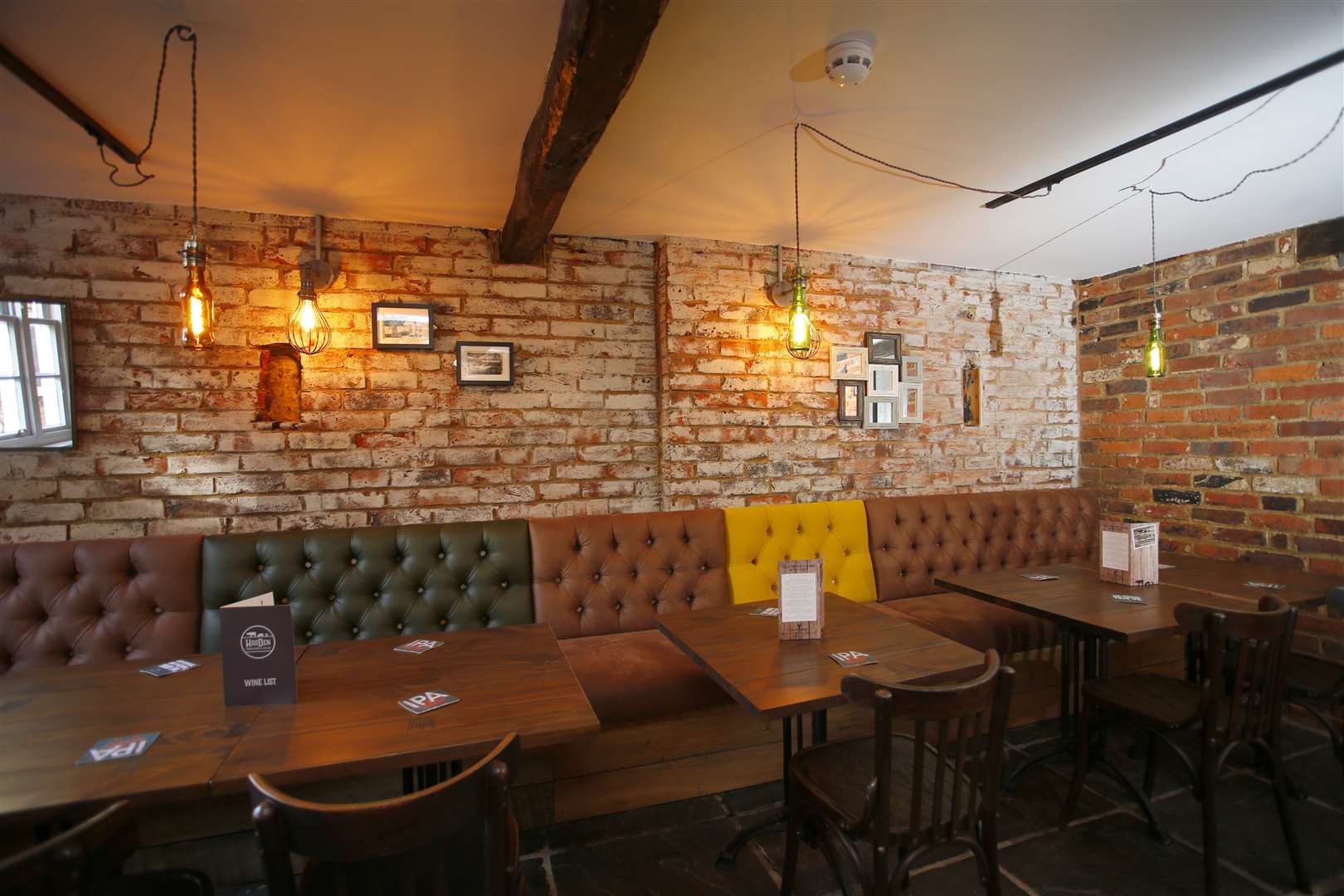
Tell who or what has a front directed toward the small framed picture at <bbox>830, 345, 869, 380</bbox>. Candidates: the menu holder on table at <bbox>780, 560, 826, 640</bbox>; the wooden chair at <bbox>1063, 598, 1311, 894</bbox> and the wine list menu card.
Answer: the wooden chair

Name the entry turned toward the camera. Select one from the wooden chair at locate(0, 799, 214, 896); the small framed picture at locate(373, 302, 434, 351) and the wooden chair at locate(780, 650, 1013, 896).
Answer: the small framed picture

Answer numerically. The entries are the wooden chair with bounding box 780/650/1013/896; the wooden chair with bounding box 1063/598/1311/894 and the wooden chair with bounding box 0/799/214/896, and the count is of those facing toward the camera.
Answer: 0

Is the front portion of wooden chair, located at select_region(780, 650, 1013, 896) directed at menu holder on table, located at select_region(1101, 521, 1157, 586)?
no

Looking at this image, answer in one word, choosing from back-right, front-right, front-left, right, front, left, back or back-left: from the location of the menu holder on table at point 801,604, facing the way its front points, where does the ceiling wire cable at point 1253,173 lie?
back-left

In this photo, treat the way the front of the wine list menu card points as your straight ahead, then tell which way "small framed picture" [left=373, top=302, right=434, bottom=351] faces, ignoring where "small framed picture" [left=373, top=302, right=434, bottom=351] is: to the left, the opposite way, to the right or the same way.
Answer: the same way

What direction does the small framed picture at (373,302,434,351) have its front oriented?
toward the camera

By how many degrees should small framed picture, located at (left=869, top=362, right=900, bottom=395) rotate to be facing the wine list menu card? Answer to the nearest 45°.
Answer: approximately 45° to its right

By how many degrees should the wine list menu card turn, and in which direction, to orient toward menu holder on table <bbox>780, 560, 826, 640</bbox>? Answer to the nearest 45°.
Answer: approximately 90° to its left

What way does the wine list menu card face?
toward the camera

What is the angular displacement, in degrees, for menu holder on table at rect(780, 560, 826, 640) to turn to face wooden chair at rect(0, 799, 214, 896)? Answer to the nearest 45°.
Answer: approximately 45° to its right

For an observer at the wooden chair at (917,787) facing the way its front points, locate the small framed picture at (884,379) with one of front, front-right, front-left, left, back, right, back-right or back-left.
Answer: front-right

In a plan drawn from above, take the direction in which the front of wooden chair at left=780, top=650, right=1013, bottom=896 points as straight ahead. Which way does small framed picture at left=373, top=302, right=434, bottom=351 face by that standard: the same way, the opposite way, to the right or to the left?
the opposite way

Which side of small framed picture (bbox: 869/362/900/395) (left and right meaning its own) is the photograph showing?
front

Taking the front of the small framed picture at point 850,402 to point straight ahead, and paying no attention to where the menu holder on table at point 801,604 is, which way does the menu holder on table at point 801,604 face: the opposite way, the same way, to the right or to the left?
the same way

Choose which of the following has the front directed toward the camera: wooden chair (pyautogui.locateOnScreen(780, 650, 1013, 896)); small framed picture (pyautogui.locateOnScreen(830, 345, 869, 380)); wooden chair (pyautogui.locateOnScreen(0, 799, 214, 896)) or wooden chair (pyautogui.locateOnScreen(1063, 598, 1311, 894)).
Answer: the small framed picture

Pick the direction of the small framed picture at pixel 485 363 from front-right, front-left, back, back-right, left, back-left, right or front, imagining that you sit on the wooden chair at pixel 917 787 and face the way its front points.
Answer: front
